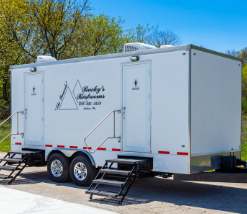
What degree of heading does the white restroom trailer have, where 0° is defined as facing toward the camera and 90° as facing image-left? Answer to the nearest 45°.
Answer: approximately 315°

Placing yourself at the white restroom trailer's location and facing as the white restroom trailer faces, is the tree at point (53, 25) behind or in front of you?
behind

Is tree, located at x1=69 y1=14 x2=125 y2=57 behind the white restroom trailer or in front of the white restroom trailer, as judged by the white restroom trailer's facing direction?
behind

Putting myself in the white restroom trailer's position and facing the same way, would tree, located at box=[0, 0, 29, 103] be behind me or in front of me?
behind
